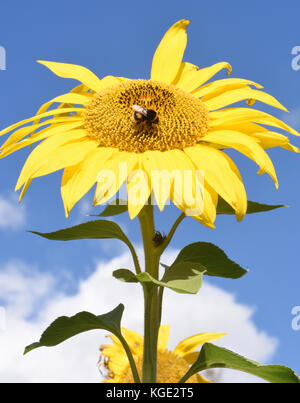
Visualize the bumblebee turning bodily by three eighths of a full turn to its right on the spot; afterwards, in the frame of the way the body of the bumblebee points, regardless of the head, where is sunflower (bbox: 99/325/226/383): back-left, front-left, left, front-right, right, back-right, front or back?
back-right

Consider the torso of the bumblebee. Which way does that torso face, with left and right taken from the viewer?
facing to the right of the viewer
